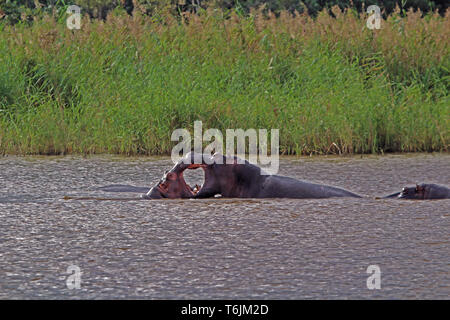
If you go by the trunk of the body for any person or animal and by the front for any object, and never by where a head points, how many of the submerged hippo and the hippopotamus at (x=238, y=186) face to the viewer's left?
2

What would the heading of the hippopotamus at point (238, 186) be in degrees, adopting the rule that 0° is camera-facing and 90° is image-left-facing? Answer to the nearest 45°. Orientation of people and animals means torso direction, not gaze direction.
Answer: approximately 90°

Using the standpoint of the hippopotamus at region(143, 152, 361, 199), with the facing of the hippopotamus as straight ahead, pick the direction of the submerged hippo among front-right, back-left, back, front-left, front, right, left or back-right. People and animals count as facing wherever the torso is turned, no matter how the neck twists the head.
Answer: back

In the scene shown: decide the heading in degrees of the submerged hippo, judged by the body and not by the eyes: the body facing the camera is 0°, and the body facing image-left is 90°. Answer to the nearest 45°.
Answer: approximately 90°

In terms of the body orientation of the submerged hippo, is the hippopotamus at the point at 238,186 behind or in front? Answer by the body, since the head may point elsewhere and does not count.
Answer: in front
